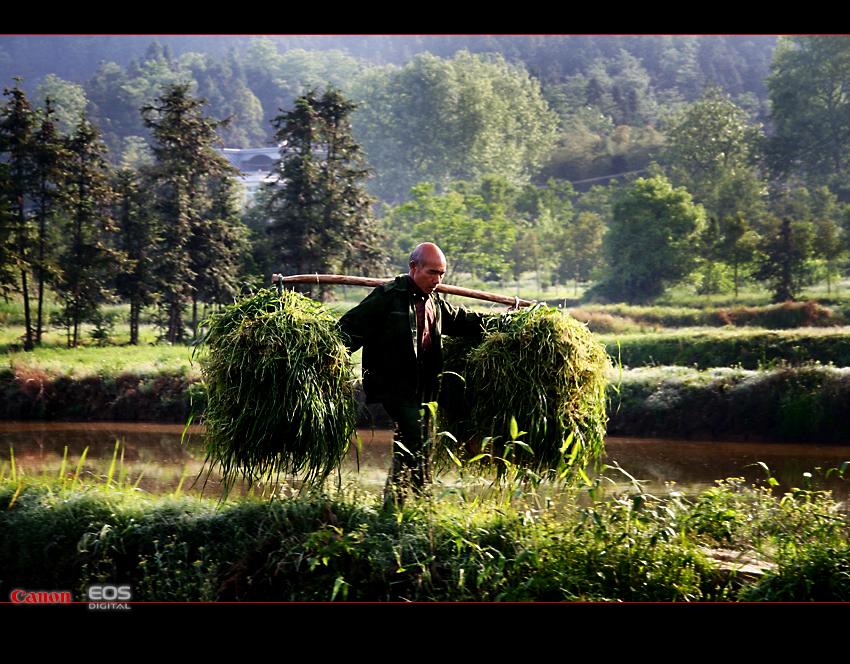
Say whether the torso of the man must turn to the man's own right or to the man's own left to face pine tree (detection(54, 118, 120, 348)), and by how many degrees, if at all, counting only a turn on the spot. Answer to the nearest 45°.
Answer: approximately 180°

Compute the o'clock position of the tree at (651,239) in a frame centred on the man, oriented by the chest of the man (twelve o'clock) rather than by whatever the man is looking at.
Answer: The tree is roughly at 8 o'clock from the man.

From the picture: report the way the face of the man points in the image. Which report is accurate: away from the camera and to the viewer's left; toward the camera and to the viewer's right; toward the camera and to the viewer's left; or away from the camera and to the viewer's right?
toward the camera and to the viewer's right

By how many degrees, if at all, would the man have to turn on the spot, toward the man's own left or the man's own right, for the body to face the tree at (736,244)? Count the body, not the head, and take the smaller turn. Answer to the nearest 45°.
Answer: approximately 90° to the man's own left

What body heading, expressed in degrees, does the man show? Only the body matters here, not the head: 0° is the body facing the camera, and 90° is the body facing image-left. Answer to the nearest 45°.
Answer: approximately 315°

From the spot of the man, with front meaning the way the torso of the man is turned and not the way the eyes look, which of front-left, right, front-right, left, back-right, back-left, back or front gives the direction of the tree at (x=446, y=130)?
back-left

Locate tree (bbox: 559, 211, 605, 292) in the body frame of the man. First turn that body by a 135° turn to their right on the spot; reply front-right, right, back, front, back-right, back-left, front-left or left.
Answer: right

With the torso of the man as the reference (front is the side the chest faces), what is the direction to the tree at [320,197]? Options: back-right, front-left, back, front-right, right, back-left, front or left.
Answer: back-left

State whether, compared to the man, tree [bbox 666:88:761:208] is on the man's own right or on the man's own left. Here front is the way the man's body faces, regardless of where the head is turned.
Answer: on the man's own left

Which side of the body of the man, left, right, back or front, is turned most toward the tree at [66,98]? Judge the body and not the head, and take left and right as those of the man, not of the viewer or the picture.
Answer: back
